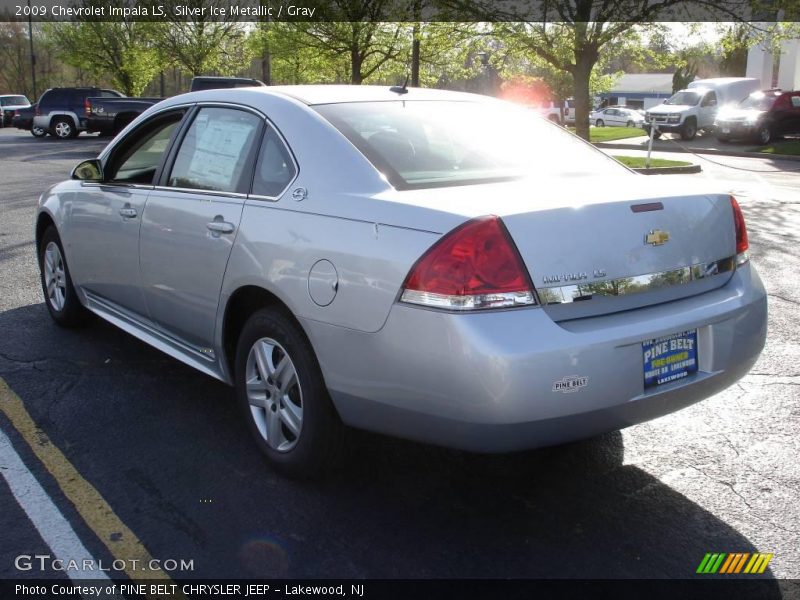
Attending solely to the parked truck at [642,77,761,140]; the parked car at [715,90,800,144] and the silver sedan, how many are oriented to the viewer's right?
0

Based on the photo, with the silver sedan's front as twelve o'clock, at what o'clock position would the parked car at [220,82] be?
The parked car is roughly at 1 o'clock from the silver sedan.

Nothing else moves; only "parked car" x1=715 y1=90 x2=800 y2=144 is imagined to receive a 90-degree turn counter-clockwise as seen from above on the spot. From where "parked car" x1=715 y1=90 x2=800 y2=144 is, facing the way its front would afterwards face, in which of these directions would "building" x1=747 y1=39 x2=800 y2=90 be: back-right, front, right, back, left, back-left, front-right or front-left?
back-left

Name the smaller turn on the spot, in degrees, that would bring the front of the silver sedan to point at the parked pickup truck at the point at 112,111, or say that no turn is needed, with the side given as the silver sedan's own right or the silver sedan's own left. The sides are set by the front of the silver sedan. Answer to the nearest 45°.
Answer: approximately 45° to the silver sedan's own right

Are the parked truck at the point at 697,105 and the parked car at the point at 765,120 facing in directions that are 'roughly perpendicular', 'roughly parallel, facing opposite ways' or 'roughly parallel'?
roughly parallel

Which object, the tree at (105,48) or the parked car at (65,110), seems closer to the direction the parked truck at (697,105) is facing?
the parked car

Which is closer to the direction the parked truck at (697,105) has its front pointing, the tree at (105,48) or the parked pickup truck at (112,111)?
the parked pickup truck

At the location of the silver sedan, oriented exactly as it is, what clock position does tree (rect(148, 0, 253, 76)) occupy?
The tree is roughly at 1 o'clock from the silver sedan.

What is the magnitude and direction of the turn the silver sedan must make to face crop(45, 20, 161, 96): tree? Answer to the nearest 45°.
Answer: approximately 45° to its right

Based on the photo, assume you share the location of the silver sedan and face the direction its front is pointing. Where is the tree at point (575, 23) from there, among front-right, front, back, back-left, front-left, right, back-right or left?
front-right

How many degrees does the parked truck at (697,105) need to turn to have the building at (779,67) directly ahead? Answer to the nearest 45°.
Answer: approximately 135° to its right

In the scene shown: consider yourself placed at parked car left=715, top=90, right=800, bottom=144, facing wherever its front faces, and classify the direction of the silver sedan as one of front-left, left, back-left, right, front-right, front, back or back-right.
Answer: front-left

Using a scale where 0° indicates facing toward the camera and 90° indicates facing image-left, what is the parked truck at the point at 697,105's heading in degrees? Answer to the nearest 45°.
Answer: approximately 45°

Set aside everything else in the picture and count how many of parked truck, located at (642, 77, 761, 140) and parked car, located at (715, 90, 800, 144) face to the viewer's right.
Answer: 0

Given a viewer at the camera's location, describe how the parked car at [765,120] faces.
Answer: facing the viewer and to the left of the viewer
